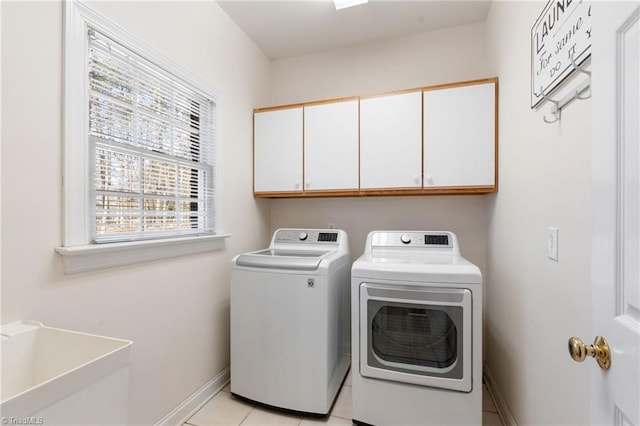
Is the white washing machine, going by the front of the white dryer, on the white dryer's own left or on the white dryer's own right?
on the white dryer's own right

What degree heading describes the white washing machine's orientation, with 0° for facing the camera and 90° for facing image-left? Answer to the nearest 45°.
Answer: approximately 45°

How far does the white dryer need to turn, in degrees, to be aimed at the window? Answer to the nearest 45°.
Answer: approximately 45° to its right

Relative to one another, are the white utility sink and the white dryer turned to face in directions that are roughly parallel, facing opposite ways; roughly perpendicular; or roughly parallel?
roughly perpendicular

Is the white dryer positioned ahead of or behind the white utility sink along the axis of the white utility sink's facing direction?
ahead

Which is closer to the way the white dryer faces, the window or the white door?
the white door

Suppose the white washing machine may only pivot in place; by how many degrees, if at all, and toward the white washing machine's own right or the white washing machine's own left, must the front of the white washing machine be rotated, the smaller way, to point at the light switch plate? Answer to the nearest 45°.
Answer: approximately 90° to the white washing machine's own left

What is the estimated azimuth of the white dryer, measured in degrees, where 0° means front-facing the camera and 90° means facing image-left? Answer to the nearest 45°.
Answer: approximately 0°

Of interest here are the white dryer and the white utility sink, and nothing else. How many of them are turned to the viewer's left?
0

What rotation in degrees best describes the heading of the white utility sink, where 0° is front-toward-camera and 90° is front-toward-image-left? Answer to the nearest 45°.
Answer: approximately 315°

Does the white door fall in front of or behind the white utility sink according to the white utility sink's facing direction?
in front

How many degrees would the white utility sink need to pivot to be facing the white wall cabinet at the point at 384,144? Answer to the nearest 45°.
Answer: approximately 45° to its left
